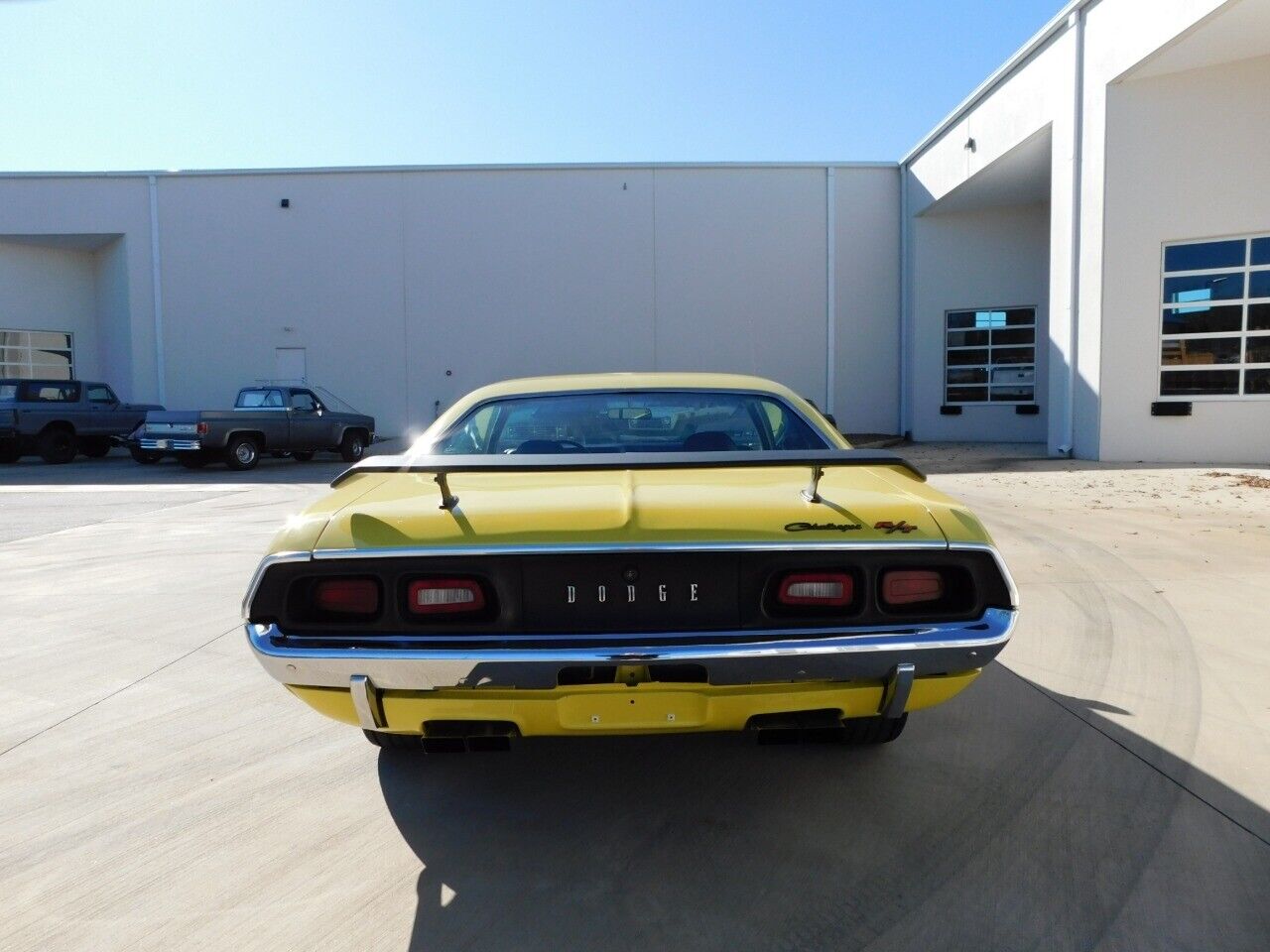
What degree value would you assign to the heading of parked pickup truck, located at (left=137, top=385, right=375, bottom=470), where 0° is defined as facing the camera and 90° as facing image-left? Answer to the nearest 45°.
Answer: approximately 225°

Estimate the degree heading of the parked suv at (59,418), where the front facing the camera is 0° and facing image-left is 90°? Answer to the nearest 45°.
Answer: approximately 225°

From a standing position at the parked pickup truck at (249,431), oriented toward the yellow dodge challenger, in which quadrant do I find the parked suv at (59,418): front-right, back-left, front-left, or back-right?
back-right

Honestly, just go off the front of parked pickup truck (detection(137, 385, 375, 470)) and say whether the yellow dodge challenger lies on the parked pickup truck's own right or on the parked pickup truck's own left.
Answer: on the parked pickup truck's own right

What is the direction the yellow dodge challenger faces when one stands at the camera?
facing away from the viewer

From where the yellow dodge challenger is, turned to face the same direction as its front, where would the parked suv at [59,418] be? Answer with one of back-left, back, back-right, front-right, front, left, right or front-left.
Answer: front-left

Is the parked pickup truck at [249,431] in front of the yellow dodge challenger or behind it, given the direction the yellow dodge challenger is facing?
in front

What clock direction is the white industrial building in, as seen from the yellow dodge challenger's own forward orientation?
The white industrial building is roughly at 12 o'clock from the yellow dodge challenger.
